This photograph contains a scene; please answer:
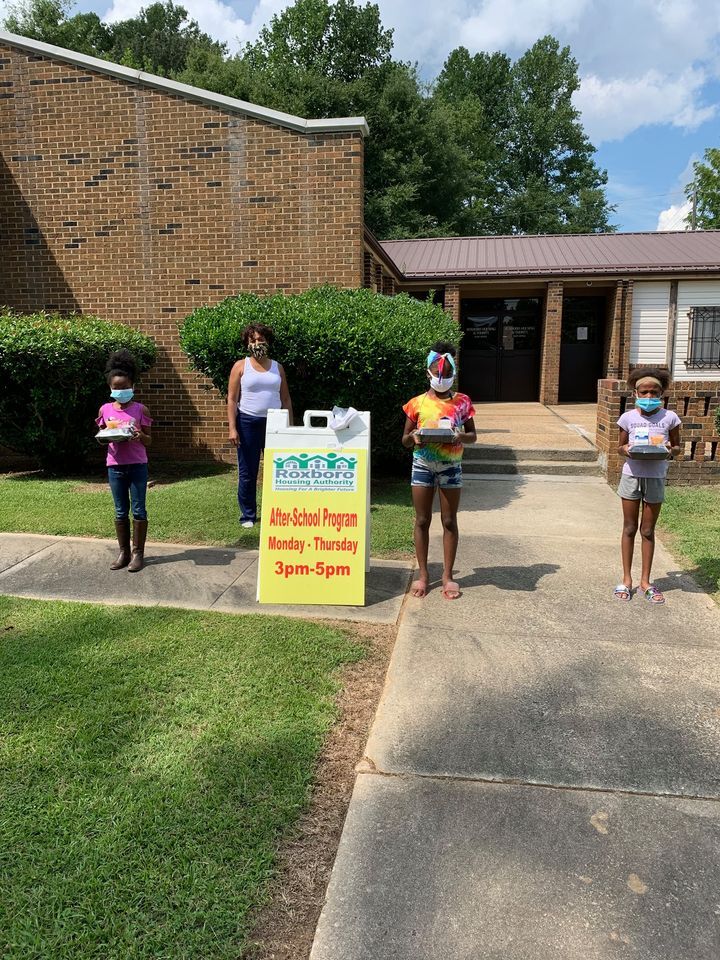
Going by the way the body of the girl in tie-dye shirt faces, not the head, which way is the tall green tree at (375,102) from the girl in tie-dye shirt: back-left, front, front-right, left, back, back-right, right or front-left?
back

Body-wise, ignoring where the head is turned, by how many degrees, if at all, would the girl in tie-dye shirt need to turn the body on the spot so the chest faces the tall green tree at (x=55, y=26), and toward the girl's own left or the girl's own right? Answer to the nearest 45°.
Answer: approximately 135° to the girl's own right

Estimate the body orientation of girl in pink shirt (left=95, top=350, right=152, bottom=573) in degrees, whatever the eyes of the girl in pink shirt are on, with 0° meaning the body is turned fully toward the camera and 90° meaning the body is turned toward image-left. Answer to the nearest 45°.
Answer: approximately 0°

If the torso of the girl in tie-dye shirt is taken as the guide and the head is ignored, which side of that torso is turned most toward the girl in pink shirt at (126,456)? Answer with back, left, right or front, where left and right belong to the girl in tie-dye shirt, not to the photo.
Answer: right

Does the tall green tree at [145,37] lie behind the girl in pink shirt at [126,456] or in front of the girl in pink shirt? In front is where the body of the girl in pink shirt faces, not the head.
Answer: behind

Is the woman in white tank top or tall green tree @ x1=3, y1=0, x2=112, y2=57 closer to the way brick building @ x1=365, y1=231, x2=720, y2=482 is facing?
the woman in white tank top

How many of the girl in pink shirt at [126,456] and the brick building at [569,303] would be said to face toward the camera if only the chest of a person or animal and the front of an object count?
2

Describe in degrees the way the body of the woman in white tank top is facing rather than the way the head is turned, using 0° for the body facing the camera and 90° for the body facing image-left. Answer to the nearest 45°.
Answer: approximately 0°

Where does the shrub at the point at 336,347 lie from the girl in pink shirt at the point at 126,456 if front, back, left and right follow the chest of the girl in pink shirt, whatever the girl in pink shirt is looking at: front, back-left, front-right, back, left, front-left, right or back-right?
back-left
